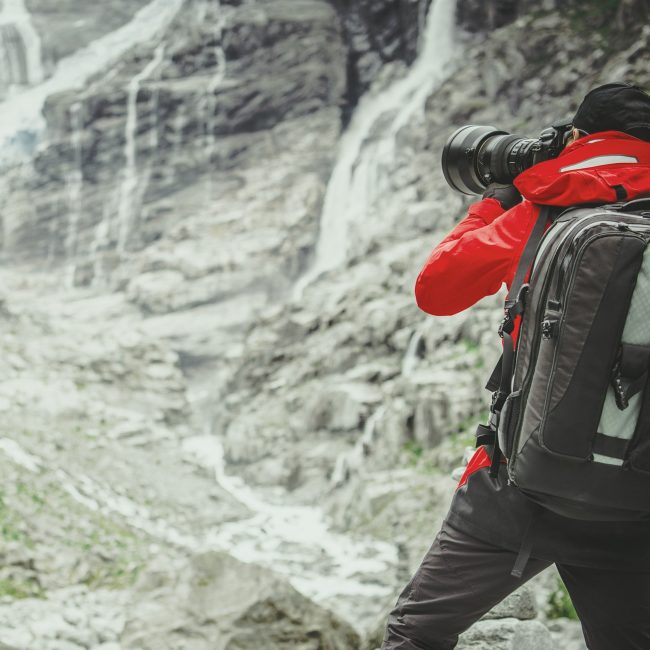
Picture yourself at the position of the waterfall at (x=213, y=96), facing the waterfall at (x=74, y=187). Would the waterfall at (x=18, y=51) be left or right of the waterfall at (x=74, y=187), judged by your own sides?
right

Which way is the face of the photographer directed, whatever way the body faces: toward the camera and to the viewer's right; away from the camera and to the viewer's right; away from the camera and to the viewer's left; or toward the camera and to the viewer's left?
away from the camera and to the viewer's left

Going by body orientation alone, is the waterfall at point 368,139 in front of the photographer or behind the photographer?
in front

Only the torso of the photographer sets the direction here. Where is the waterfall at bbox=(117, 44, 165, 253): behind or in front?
in front

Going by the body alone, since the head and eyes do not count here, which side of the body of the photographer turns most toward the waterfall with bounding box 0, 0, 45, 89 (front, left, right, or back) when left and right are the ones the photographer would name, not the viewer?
front

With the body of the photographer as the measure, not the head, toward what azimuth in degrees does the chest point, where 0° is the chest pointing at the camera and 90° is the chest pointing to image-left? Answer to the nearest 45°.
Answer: approximately 135°
